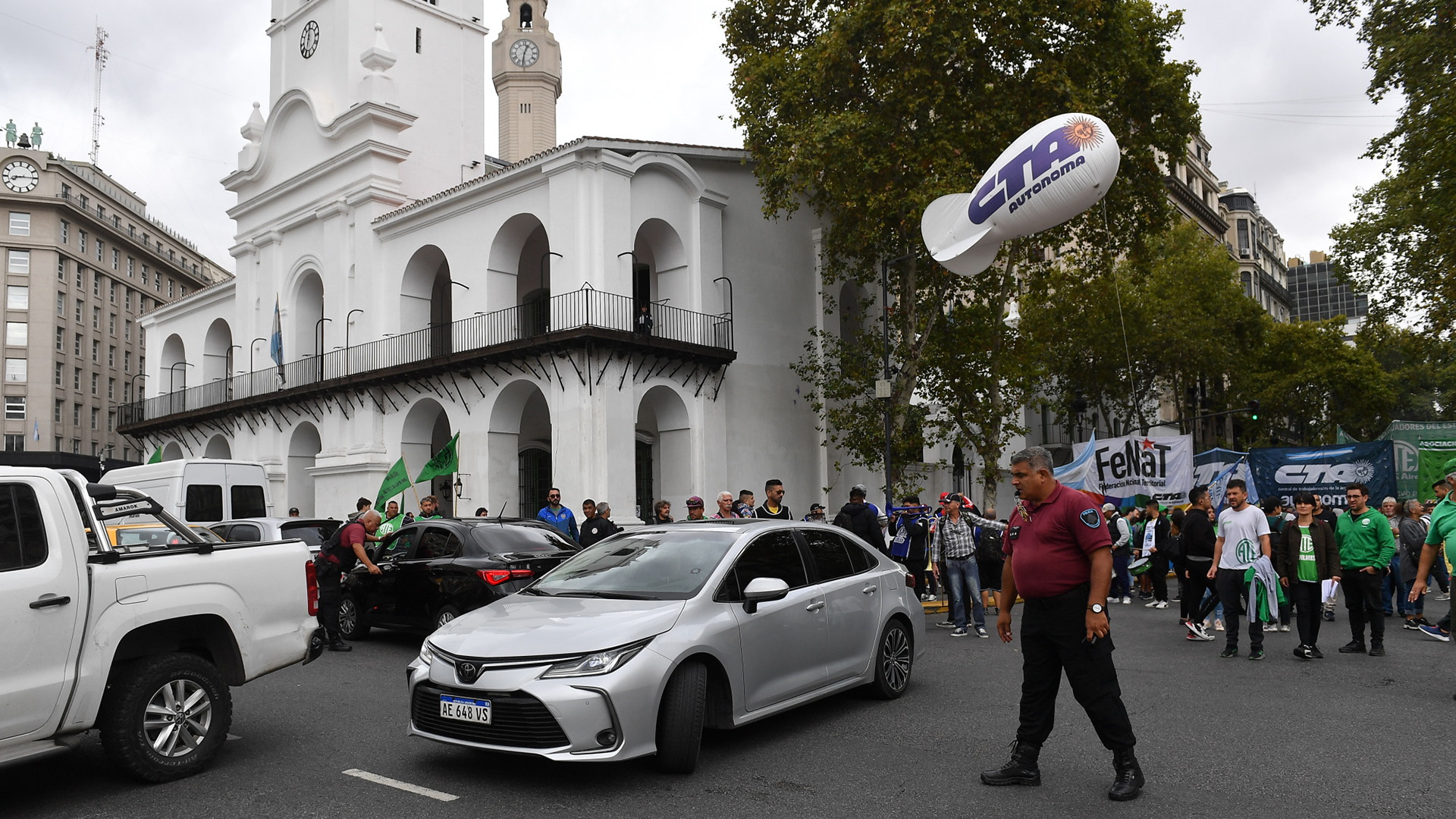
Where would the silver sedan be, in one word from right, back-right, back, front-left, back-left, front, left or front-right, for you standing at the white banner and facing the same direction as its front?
front

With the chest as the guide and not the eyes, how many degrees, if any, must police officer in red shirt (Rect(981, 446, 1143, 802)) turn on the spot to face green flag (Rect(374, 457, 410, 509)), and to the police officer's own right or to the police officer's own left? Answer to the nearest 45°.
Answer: approximately 90° to the police officer's own right

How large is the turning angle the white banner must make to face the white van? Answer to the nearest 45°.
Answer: approximately 90° to its right

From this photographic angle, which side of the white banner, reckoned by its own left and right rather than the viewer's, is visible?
front

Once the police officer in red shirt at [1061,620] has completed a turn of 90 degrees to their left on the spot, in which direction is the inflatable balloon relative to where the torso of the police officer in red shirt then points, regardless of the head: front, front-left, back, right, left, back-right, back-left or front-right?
back-left

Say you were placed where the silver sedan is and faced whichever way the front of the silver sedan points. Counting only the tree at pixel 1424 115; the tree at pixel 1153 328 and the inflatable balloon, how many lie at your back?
3

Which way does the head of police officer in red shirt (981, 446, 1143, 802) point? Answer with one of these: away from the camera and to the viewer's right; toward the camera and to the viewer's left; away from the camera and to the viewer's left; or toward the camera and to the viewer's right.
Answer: toward the camera and to the viewer's left

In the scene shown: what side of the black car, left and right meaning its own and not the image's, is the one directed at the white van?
front

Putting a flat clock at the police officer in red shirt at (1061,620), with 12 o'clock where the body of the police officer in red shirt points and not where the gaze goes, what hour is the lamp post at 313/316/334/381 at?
The lamp post is roughly at 3 o'clock from the police officer in red shirt.

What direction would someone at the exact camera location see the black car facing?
facing away from the viewer and to the left of the viewer

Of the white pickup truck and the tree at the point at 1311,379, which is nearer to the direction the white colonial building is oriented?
the white pickup truck

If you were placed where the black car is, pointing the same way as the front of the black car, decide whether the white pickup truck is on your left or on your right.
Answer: on your left

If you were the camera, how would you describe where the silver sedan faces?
facing the viewer and to the left of the viewer

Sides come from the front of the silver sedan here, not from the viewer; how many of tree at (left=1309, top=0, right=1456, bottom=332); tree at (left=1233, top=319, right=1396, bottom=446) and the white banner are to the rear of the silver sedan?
3

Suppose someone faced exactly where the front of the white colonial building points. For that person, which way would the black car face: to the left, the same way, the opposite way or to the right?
to the right

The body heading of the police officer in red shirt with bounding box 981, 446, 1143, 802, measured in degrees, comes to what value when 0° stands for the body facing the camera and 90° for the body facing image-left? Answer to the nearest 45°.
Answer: approximately 45°

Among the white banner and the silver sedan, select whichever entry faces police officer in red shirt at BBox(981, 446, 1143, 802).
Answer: the white banner

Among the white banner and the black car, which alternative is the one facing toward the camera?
the white banner

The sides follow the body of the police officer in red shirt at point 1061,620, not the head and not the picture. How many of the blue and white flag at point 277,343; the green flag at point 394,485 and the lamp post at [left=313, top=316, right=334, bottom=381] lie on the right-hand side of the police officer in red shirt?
3

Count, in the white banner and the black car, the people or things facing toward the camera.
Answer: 1

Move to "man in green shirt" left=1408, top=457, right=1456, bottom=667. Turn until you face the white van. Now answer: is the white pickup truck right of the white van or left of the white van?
left
